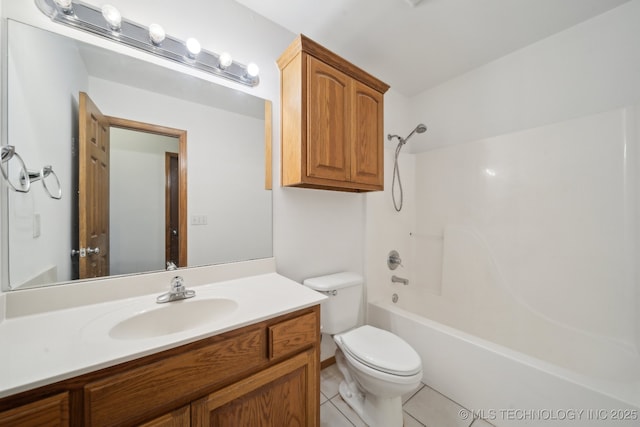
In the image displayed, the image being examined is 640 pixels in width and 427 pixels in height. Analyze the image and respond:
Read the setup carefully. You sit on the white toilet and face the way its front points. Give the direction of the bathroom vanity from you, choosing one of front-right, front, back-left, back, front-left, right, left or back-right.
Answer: right

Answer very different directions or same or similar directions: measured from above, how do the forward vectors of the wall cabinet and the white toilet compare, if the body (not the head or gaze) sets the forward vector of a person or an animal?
same or similar directions

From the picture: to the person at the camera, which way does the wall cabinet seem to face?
facing the viewer and to the right of the viewer

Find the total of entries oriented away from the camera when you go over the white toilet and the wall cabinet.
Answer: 0
